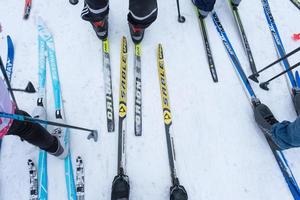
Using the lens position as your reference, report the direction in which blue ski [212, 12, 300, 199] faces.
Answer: facing away from the viewer and to the left of the viewer

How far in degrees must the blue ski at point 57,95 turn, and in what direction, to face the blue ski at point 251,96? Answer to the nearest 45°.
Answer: approximately 90° to its right

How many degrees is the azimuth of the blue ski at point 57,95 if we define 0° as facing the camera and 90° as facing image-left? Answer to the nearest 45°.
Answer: approximately 180°

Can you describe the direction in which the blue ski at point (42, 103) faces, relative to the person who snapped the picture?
facing away from the viewer

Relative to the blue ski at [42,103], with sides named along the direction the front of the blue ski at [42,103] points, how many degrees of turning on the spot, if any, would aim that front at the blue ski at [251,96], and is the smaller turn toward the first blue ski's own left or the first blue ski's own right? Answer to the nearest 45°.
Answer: approximately 90° to the first blue ski's own right

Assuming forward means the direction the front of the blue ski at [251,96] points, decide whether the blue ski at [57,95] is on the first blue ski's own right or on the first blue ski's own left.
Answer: on the first blue ski's own left

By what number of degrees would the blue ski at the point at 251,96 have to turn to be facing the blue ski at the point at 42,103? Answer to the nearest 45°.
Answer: approximately 90° to its left
